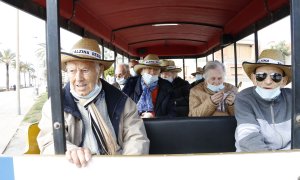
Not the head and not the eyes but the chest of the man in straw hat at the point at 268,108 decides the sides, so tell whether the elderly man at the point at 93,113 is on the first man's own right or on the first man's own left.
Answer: on the first man's own right

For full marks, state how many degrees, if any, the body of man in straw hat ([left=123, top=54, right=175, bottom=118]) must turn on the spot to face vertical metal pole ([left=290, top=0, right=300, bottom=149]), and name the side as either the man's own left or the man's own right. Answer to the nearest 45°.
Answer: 0° — they already face it

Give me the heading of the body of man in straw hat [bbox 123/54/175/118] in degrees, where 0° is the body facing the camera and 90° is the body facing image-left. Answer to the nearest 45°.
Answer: approximately 0°

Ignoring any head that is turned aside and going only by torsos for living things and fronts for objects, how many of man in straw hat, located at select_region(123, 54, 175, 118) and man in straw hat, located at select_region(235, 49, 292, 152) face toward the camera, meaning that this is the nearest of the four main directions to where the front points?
2

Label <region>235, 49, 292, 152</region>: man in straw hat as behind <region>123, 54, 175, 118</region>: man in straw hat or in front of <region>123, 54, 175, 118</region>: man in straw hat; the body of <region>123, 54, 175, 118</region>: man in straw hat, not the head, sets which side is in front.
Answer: in front

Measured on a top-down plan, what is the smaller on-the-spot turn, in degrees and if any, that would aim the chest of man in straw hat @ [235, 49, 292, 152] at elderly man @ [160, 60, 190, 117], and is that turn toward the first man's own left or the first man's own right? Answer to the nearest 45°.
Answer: approximately 135° to the first man's own right
